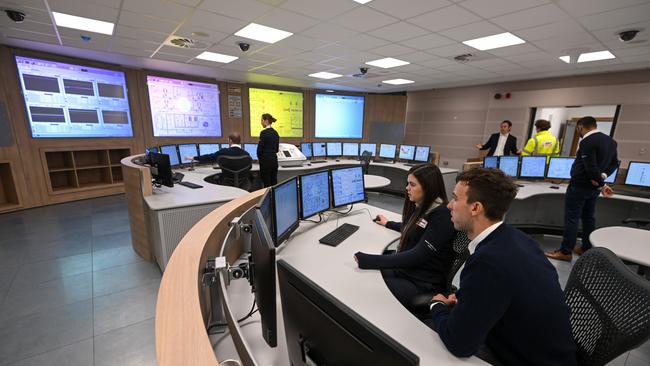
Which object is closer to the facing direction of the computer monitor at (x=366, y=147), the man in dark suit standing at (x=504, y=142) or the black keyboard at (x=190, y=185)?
the black keyboard

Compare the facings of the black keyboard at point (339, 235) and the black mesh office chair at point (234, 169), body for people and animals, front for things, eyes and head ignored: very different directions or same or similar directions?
very different directions

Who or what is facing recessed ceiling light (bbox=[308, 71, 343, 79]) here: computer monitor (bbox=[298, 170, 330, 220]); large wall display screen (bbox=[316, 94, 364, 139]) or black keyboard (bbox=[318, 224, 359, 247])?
the large wall display screen

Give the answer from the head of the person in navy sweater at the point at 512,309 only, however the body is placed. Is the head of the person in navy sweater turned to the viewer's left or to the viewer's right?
to the viewer's left

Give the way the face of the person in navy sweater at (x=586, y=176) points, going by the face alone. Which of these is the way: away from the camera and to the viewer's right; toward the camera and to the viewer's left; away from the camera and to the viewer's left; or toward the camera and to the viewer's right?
away from the camera and to the viewer's left

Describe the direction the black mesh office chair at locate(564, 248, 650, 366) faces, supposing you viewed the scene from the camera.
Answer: facing away from the viewer and to the left of the viewer

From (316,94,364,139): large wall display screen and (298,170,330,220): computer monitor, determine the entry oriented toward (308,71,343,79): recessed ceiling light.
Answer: the large wall display screen

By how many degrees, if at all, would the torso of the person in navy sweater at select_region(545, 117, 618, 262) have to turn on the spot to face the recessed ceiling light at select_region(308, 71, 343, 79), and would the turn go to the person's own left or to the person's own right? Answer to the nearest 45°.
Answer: approximately 45° to the person's own left

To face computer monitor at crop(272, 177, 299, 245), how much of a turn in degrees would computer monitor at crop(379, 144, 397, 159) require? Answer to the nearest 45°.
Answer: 0° — it already faces it

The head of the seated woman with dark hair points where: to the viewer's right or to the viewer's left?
to the viewer's left
